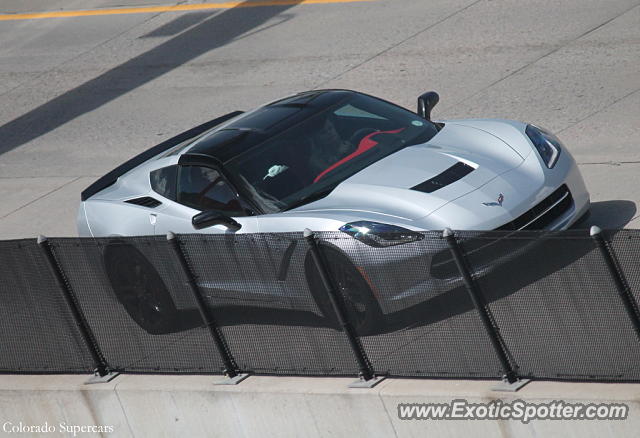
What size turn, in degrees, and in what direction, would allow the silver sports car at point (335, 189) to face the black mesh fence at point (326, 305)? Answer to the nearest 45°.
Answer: approximately 45° to its right

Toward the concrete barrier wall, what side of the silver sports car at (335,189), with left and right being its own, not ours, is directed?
right

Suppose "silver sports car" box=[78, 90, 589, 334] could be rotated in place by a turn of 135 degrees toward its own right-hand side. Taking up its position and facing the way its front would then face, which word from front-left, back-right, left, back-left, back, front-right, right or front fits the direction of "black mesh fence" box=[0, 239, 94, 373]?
front

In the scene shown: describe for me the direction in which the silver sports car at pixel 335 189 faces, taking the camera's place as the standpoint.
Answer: facing the viewer and to the right of the viewer
